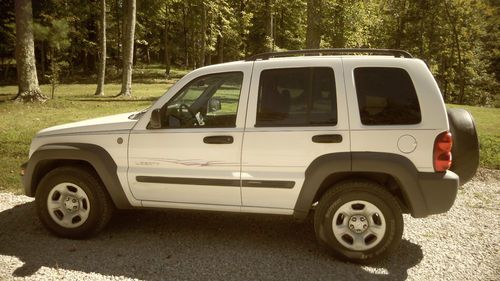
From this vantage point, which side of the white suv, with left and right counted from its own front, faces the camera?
left

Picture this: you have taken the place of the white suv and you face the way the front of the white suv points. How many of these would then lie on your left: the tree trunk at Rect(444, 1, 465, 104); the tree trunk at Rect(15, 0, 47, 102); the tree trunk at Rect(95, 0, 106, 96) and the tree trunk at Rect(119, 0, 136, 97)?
0

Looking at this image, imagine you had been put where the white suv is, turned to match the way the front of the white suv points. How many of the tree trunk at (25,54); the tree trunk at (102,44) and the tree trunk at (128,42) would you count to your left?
0

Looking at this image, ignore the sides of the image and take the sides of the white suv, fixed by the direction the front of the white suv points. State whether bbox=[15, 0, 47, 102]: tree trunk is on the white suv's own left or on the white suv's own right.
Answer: on the white suv's own right

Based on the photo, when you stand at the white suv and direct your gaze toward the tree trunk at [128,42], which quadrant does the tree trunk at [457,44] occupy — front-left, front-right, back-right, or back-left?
front-right

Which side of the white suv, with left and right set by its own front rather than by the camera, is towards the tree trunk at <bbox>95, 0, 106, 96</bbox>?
right

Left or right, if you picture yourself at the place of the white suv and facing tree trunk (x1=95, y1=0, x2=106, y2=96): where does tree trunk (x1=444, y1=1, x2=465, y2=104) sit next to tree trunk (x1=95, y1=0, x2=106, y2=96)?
right

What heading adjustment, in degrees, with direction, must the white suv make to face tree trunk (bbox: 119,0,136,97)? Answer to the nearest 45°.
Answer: approximately 90° to its right

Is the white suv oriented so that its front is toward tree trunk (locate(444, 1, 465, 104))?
no
